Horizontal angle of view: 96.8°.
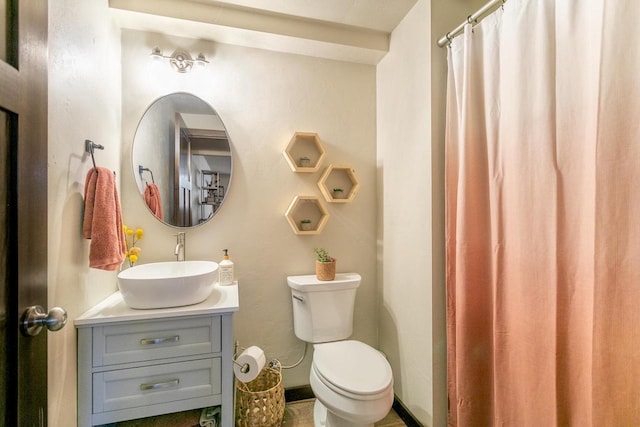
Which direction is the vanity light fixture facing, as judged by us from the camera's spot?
facing the viewer

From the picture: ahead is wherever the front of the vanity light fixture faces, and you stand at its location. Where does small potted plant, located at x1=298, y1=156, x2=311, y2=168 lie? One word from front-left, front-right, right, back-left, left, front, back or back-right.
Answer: left

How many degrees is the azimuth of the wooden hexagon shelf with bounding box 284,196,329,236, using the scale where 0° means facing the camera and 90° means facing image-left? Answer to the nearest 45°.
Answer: approximately 0°

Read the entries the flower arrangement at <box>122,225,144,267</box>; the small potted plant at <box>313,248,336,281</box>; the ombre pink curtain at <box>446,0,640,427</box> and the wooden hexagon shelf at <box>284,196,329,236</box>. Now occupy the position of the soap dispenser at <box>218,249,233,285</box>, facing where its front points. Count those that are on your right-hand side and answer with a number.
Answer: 1

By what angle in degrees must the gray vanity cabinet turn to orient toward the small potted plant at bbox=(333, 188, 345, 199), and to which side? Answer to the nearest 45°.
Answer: approximately 90° to its left

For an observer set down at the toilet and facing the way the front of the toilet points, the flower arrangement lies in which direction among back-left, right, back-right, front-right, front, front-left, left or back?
back-right

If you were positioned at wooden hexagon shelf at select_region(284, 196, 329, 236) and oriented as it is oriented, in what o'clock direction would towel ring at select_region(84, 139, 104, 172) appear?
The towel ring is roughly at 2 o'clock from the wooden hexagon shelf.

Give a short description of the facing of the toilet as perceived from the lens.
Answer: facing the viewer and to the right of the viewer

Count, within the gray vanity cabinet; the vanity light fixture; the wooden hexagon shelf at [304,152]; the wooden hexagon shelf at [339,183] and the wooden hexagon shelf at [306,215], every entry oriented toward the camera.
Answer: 5

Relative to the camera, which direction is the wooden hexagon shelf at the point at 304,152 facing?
toward the camera
